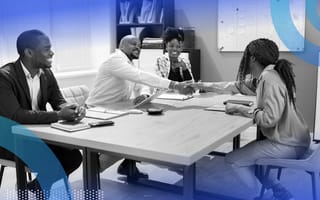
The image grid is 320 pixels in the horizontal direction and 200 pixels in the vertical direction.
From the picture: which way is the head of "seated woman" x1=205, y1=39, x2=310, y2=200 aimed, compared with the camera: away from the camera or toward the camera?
away from the camera

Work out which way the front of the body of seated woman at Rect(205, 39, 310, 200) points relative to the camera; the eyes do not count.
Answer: to the viewer's left

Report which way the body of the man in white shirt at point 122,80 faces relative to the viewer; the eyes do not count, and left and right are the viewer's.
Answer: facing to the right of the viewer

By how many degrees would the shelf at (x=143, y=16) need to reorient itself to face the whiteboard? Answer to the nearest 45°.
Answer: approximately 45° to its left

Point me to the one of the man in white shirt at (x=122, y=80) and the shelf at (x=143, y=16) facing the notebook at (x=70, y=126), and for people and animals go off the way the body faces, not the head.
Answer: the shelf

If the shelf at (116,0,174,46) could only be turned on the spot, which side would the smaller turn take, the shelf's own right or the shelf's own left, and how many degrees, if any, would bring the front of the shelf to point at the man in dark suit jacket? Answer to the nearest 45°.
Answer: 0° — it already faces them
